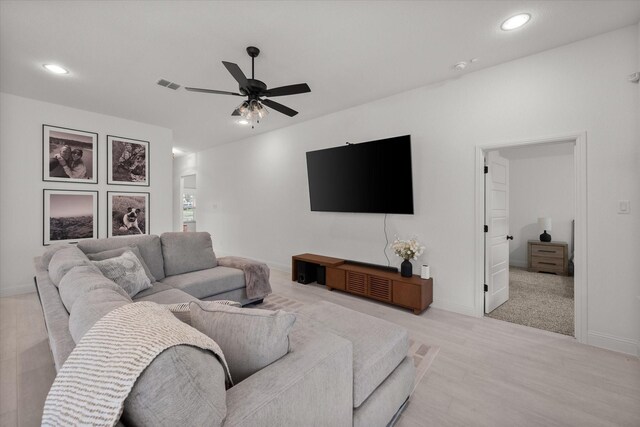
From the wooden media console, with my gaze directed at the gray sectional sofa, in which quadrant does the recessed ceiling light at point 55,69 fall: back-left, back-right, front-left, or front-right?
front-right

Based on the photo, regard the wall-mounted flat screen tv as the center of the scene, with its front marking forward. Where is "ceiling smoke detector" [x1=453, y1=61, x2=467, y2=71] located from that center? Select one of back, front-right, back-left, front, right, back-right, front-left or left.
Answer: left

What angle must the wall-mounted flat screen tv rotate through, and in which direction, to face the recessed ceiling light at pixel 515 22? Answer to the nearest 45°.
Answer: approximately 90° to its left

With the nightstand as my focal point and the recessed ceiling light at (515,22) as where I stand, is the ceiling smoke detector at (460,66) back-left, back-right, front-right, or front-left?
front-left

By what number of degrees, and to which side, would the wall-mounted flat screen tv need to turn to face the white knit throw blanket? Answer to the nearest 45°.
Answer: approximately 45° to its left

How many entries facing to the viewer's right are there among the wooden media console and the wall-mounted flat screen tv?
0

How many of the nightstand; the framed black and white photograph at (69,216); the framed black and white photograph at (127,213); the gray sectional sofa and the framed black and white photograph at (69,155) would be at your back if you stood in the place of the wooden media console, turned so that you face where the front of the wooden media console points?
1

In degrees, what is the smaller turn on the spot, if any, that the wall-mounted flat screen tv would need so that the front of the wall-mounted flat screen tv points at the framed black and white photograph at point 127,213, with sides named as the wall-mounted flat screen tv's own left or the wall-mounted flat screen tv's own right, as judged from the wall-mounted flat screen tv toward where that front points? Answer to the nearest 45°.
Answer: approximately 45° to the wall-mounted flat screen tv's own right

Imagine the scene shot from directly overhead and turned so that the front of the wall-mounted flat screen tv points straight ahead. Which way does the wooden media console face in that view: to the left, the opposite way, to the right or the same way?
the same way

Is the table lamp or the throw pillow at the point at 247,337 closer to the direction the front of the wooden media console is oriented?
the throw pillow

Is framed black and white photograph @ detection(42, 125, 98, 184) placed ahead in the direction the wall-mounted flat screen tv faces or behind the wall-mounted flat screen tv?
ahead

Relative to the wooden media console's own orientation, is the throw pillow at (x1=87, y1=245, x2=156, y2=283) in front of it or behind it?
in front

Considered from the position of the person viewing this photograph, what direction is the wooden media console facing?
facing the viewer and to the left of the viewer

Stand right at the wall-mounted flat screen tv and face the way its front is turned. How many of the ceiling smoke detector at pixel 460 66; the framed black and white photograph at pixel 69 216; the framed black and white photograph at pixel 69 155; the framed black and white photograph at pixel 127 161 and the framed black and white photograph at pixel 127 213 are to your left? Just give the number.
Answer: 1

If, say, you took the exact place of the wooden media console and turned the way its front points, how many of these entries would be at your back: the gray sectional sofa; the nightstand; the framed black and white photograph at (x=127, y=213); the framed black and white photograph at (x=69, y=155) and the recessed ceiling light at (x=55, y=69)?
1

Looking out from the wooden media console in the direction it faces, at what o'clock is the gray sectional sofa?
The gray sectional sofa is roughly at 11 o'clock from the wooden media console.

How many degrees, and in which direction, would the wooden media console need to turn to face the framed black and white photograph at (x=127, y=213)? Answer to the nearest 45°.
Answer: approximately 45° to its right

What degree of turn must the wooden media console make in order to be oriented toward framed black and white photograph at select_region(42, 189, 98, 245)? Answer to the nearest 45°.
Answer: approximately 45° to its right
